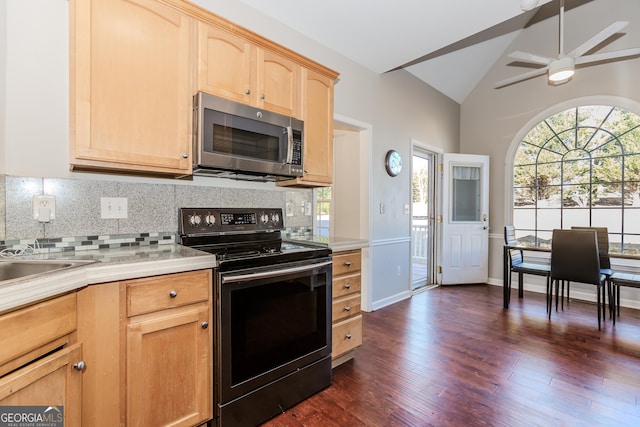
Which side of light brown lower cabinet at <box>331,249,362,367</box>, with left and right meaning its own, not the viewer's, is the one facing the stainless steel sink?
right

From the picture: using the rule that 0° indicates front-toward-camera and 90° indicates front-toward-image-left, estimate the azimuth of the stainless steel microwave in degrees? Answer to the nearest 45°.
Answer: approximately 315°

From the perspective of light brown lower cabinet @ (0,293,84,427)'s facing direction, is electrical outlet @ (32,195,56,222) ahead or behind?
behind

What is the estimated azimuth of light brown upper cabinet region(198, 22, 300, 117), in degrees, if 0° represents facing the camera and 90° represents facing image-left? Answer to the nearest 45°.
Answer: approximately 315°

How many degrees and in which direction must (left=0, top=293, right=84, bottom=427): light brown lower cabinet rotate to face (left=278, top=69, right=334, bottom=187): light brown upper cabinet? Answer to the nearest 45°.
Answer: approximately 45° to its left

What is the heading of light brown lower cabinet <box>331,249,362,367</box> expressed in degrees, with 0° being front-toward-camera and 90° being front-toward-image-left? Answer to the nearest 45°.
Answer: approximately 315°

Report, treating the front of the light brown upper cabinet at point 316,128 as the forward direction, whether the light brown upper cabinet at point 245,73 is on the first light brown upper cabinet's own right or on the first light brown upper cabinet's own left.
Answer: on the first light brown upper cabinet's own right

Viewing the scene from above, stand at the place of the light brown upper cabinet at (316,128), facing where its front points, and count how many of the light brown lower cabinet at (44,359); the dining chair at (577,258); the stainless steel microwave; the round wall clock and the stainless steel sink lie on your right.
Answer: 3

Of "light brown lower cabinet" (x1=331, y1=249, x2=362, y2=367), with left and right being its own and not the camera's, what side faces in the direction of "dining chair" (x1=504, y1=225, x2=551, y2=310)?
left
